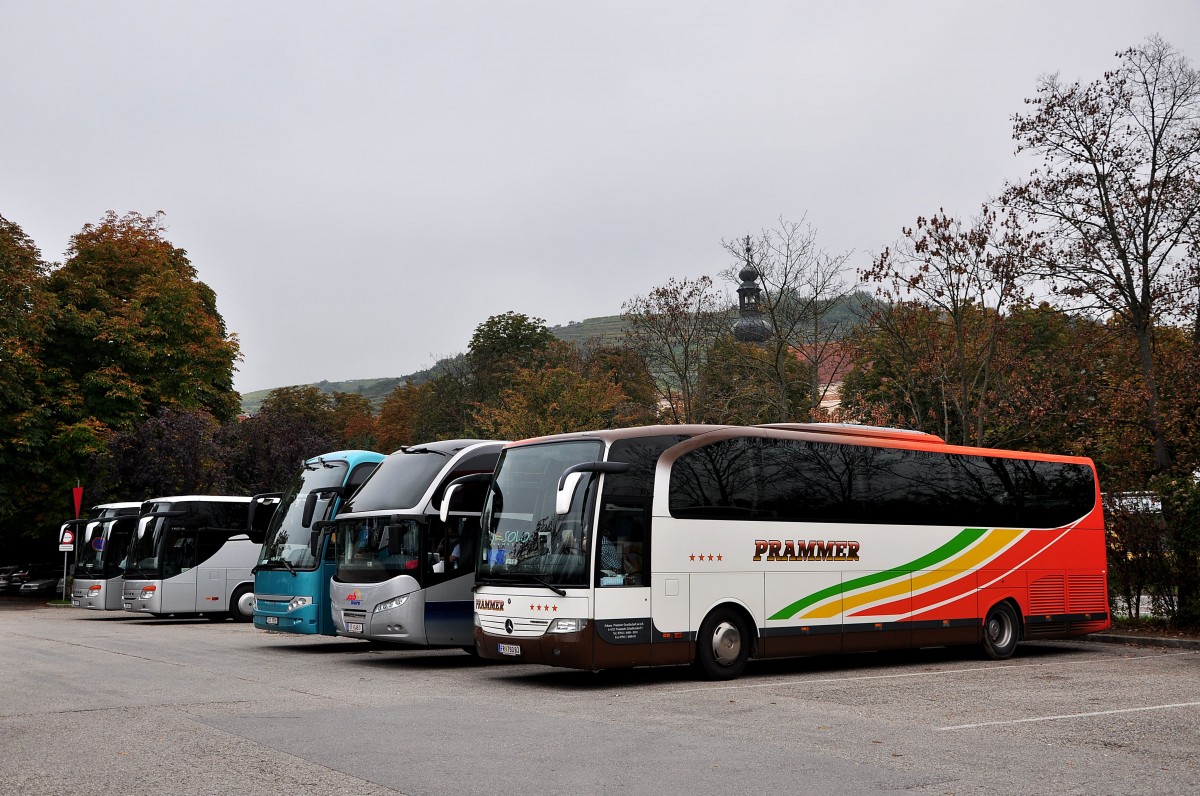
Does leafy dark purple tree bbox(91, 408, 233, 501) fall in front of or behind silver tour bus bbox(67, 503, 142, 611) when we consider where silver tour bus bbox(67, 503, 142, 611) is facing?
behind

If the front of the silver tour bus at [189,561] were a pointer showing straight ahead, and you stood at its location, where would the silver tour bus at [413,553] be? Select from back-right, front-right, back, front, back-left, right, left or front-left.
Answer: front-left

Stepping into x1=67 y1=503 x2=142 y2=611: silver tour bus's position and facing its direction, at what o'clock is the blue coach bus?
The blue coach bus is roughly at 10 o'clock from the silver tour bus.

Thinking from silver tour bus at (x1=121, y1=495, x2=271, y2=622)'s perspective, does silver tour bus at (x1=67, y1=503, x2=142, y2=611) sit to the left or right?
on its right

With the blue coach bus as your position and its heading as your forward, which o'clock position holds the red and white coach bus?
The red and white coach bus is roughly at 9 o'clock from the blue coach bus.

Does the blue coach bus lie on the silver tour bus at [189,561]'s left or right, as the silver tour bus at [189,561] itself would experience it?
on its left

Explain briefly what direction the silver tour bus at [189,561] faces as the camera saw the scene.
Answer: facing the viewer and to the left of the viewer

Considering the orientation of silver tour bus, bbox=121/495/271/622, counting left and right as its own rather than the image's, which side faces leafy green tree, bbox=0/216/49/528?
right
